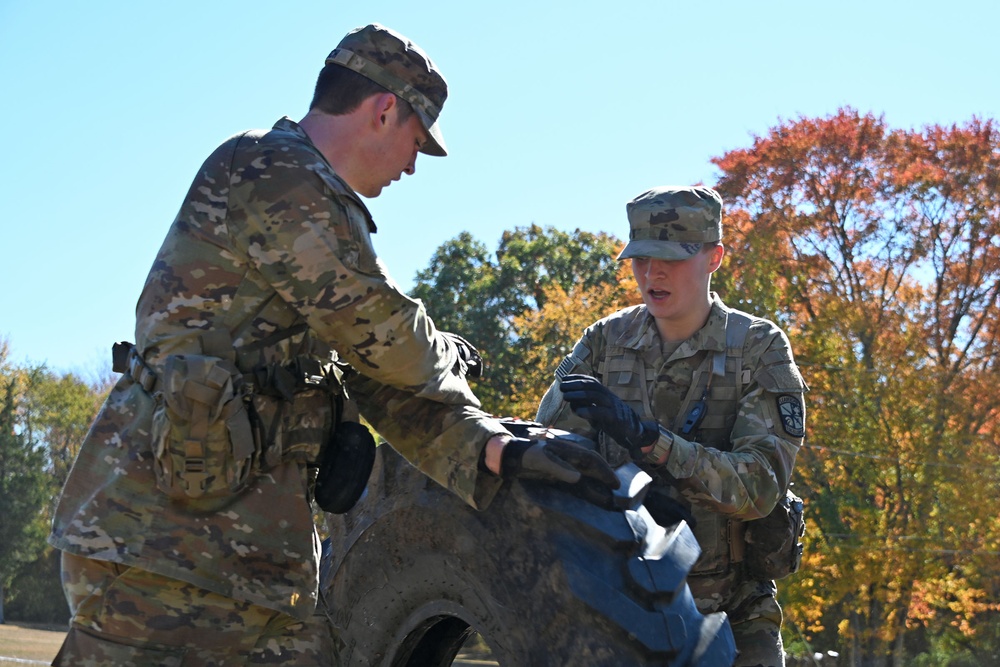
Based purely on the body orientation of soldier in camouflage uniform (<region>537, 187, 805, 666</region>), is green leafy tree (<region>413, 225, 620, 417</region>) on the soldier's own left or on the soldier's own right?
on the soldier's own right

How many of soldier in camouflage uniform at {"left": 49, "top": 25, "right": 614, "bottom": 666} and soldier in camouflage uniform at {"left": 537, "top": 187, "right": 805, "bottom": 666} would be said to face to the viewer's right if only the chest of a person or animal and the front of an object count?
1

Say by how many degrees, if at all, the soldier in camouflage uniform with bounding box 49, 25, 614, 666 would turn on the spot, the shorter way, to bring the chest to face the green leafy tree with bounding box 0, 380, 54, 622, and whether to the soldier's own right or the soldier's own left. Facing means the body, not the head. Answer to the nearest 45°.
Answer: approximately 90° to the soldier's own left

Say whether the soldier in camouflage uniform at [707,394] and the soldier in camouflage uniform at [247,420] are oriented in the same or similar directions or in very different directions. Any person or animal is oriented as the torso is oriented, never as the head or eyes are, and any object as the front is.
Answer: very different directions

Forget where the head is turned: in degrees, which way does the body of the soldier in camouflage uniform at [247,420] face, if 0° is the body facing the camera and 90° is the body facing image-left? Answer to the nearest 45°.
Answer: approximately 270°

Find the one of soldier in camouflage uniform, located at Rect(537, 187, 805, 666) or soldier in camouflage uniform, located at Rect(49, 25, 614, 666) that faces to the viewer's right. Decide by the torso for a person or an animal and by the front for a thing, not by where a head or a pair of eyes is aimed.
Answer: soldier in camouflage uniform, located at Rect(49, 25, 614, 666)

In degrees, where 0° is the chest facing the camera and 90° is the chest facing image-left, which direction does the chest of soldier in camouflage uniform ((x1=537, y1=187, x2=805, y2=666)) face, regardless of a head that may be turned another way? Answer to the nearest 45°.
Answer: approximately 45°

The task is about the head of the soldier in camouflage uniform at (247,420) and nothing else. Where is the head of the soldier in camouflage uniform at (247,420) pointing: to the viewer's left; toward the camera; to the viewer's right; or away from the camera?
to the viewer's right

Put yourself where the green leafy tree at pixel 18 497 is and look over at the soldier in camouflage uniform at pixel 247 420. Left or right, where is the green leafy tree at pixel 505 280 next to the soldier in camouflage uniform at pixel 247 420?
left
